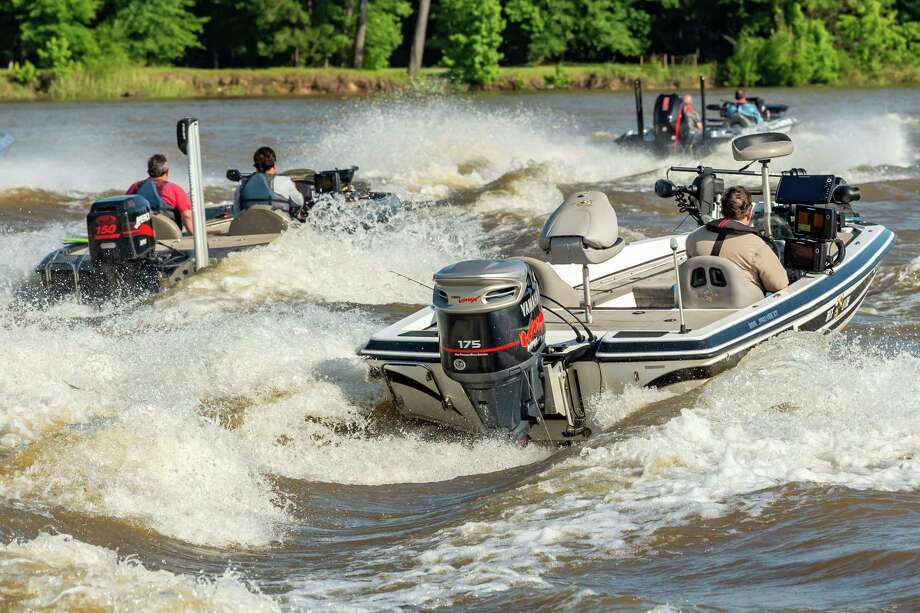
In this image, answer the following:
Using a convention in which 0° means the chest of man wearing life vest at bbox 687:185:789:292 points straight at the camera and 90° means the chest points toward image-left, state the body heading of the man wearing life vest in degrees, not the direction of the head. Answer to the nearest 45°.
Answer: approximately 225°

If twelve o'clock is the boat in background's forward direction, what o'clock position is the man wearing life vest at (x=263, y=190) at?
The man wearing life vest is roughly at 5 o'clock from the boat in background.

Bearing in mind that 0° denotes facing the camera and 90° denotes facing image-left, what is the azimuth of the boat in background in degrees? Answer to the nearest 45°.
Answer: approximately 225°

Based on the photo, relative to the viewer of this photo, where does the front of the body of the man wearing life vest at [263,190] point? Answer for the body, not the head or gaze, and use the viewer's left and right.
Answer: facing away from the viewer and to the right of the viewer

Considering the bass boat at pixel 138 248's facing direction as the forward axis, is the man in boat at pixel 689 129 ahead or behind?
ahead

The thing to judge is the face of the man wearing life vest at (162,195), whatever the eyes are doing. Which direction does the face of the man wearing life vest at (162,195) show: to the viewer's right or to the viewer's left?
to the viewer's right

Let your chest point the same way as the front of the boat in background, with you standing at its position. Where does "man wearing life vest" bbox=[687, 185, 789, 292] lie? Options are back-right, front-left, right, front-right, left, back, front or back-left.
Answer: back-right

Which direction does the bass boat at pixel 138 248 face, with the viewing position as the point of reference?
facing away from the viewer and to the right of the viewer

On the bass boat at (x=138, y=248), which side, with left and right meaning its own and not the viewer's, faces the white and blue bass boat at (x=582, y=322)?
right

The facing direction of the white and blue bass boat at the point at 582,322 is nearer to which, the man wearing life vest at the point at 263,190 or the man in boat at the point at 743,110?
the man in boat

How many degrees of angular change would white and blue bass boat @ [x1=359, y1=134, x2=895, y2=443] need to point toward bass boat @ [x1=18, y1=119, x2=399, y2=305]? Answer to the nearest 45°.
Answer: approximately 90° to its left

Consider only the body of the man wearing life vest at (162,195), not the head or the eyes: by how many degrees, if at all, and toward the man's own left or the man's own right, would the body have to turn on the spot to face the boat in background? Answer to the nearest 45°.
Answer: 0° — they already face it

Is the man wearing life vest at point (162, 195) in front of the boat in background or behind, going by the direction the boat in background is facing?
behind

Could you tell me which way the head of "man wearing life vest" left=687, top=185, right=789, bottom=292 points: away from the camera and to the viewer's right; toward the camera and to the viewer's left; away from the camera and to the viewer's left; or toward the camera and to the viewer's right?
away from the camera and to the viewer's right
